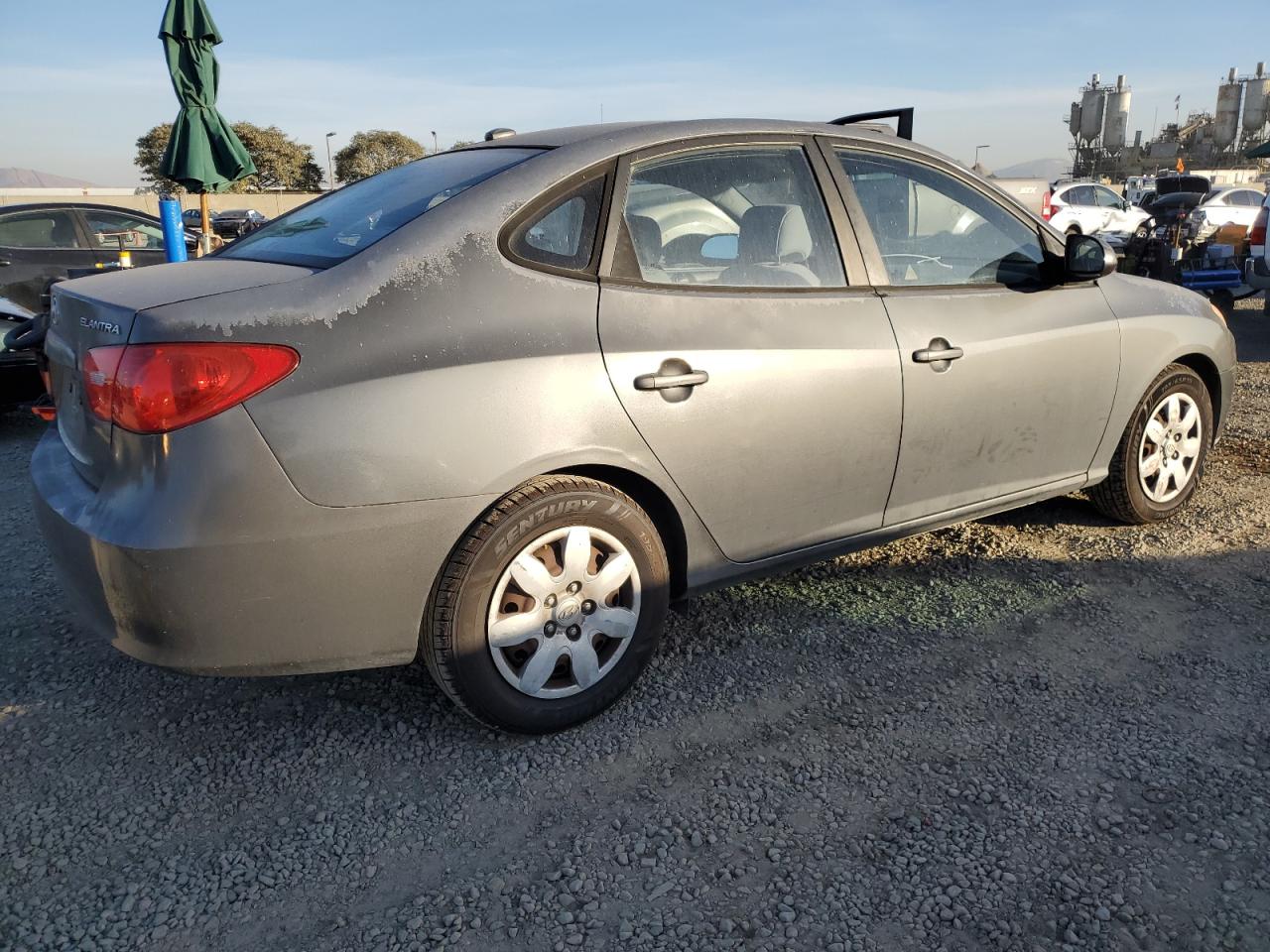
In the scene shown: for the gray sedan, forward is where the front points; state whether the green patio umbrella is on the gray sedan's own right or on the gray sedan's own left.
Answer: on the gray sedan's own left

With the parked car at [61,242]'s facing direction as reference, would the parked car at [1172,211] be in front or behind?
in front

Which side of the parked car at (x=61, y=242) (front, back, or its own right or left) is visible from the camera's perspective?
right

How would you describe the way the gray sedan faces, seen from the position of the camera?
facing away from the viewer and to the right of the viewer

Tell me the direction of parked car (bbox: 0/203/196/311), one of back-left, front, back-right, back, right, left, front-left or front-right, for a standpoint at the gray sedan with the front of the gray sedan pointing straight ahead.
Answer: left

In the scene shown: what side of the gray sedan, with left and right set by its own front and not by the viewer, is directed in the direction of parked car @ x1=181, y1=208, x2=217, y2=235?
left

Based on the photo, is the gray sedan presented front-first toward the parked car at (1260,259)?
yes

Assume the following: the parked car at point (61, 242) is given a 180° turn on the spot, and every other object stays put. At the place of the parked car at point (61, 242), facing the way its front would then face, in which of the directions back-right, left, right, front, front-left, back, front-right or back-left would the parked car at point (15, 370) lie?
left

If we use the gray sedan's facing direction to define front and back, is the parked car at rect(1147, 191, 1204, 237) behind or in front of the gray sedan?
in front

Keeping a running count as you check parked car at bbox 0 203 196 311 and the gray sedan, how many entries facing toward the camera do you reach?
0

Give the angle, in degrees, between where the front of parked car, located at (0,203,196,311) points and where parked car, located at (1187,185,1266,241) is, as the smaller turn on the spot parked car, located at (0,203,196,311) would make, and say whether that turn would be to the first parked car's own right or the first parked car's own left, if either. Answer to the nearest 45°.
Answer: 0° — it already faces it
